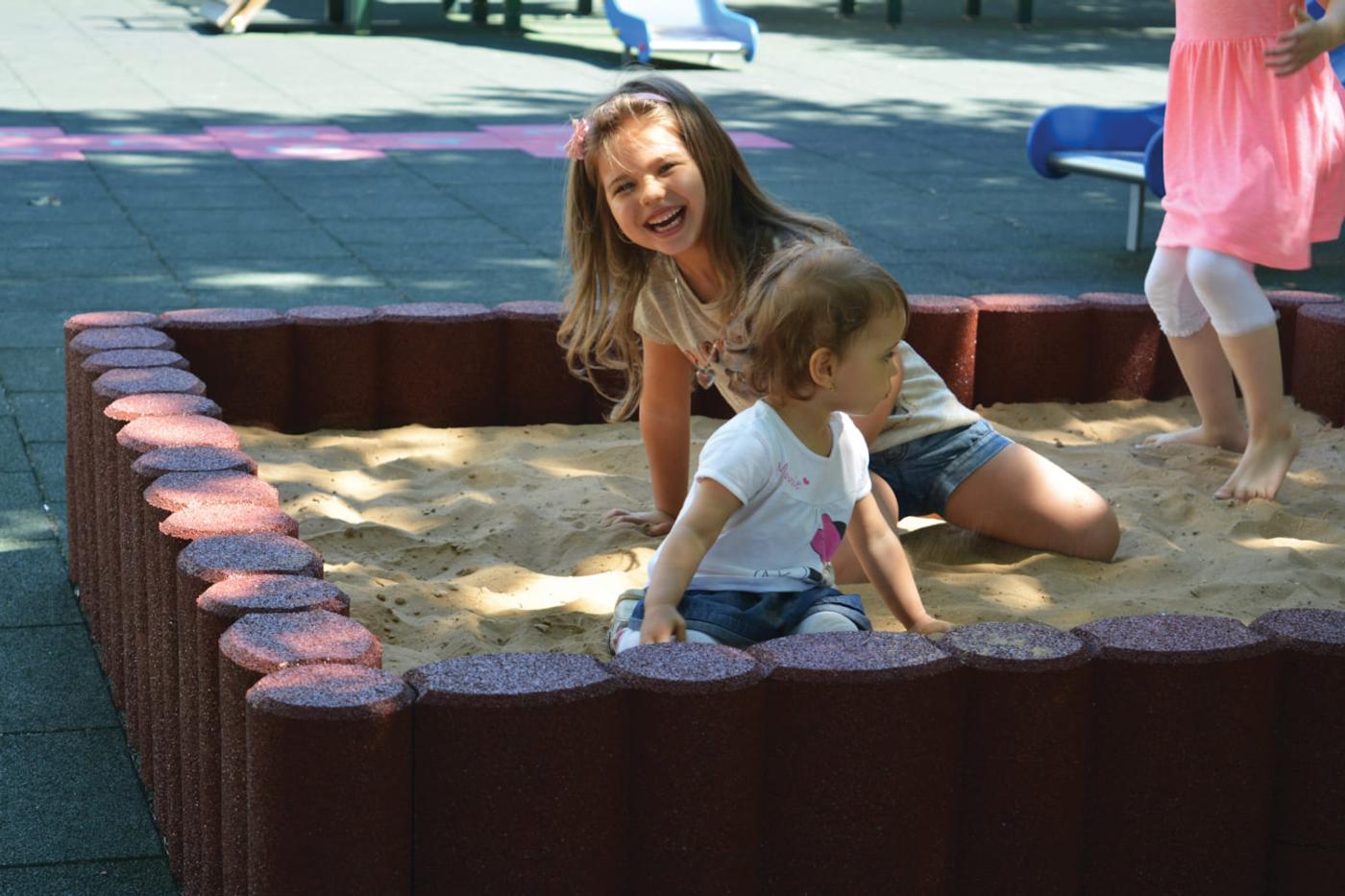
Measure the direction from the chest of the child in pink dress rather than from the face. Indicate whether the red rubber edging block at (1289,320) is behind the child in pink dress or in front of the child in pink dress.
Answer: behind

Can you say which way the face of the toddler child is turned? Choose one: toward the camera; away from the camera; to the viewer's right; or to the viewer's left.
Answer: to the viewer's right

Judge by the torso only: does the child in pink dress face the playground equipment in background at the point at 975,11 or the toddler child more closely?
the toddler child

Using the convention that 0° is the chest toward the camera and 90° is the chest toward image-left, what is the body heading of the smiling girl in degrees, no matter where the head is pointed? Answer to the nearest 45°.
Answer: approximately 45°

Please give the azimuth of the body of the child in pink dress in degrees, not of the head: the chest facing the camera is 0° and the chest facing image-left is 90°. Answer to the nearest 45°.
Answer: approximately 45°

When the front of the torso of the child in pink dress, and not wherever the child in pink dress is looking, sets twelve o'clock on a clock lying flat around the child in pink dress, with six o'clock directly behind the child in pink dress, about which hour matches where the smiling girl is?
The smiling girl is roughly at 12 o'clock from the child in pink dress.

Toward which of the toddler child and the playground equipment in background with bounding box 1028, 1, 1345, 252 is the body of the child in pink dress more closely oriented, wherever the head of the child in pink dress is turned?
the toddler child

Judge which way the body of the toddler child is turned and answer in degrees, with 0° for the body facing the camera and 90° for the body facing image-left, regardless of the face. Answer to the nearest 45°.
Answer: approximately 315°

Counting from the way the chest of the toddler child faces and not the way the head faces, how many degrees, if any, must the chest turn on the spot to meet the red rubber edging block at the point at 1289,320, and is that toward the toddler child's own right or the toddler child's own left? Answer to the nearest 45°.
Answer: approximately 90° to the toddler child's own left

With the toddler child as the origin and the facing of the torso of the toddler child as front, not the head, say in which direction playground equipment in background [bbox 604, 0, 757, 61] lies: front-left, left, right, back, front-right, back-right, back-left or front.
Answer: back-left

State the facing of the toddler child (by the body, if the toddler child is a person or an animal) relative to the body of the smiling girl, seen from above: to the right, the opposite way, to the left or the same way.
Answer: to the left

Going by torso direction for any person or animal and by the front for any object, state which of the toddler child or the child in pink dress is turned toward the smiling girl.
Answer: the child in pink dress

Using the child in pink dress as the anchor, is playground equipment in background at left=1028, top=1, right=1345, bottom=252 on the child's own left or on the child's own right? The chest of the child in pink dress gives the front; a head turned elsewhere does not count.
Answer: on the child's own right
